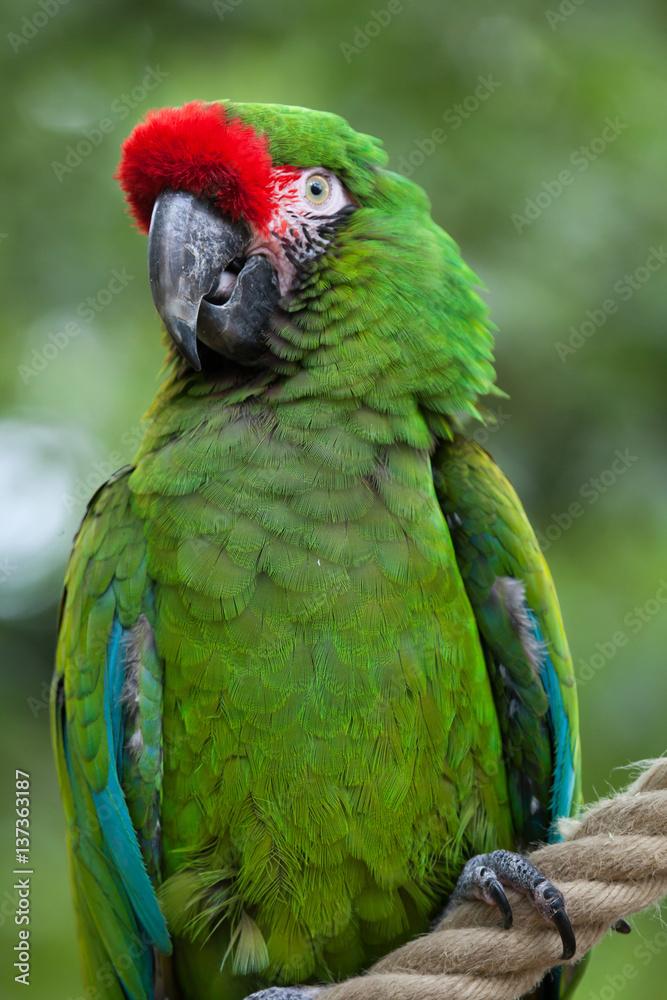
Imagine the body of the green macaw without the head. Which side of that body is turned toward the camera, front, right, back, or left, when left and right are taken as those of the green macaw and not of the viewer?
front
